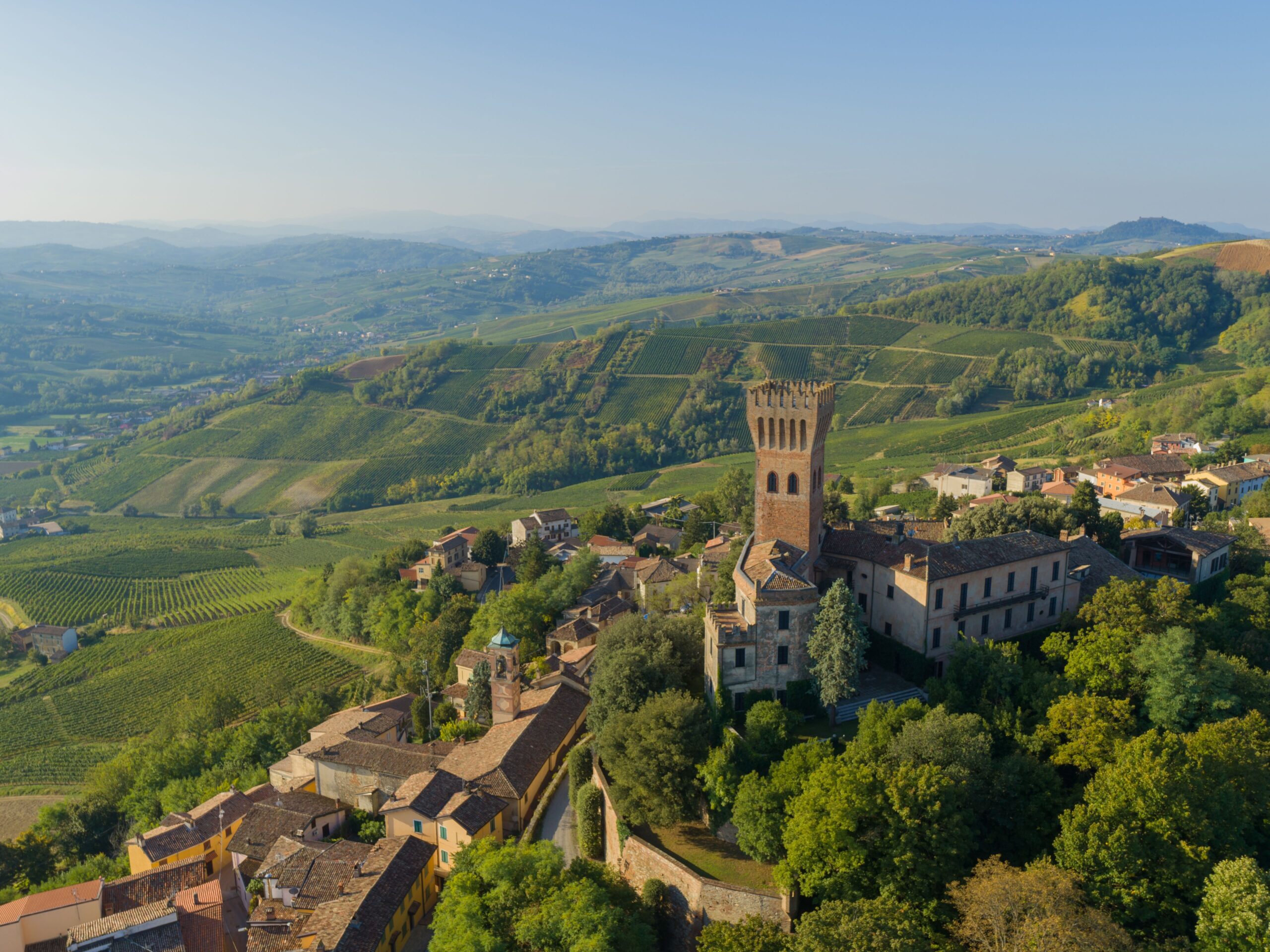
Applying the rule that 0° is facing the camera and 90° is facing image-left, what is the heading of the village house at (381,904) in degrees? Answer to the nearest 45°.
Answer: approximately 315°

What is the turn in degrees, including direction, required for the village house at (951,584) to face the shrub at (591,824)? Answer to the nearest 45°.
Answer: approximately 90° to its right

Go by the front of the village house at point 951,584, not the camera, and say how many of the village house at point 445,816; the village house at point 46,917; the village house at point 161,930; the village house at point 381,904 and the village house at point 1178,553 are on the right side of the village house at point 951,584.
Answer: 4

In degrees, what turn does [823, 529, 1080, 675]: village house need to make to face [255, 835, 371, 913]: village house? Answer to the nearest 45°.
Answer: approximately 90° to its right

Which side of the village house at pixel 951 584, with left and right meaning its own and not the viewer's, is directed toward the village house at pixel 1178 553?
left

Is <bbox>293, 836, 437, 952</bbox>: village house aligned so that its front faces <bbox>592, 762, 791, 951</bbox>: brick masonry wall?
yes

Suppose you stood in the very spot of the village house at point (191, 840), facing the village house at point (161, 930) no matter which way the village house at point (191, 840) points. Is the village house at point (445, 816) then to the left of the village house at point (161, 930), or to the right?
left

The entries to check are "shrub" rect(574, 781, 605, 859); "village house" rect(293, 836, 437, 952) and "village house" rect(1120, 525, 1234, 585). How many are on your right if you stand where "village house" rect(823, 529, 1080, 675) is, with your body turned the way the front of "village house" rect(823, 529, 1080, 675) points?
2

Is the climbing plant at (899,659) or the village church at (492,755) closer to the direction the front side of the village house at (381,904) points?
the climbing plant

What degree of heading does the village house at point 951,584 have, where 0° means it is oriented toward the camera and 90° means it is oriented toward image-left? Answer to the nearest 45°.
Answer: approximately 315°

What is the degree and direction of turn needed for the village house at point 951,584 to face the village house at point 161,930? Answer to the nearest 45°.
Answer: approximately 90° to its right
